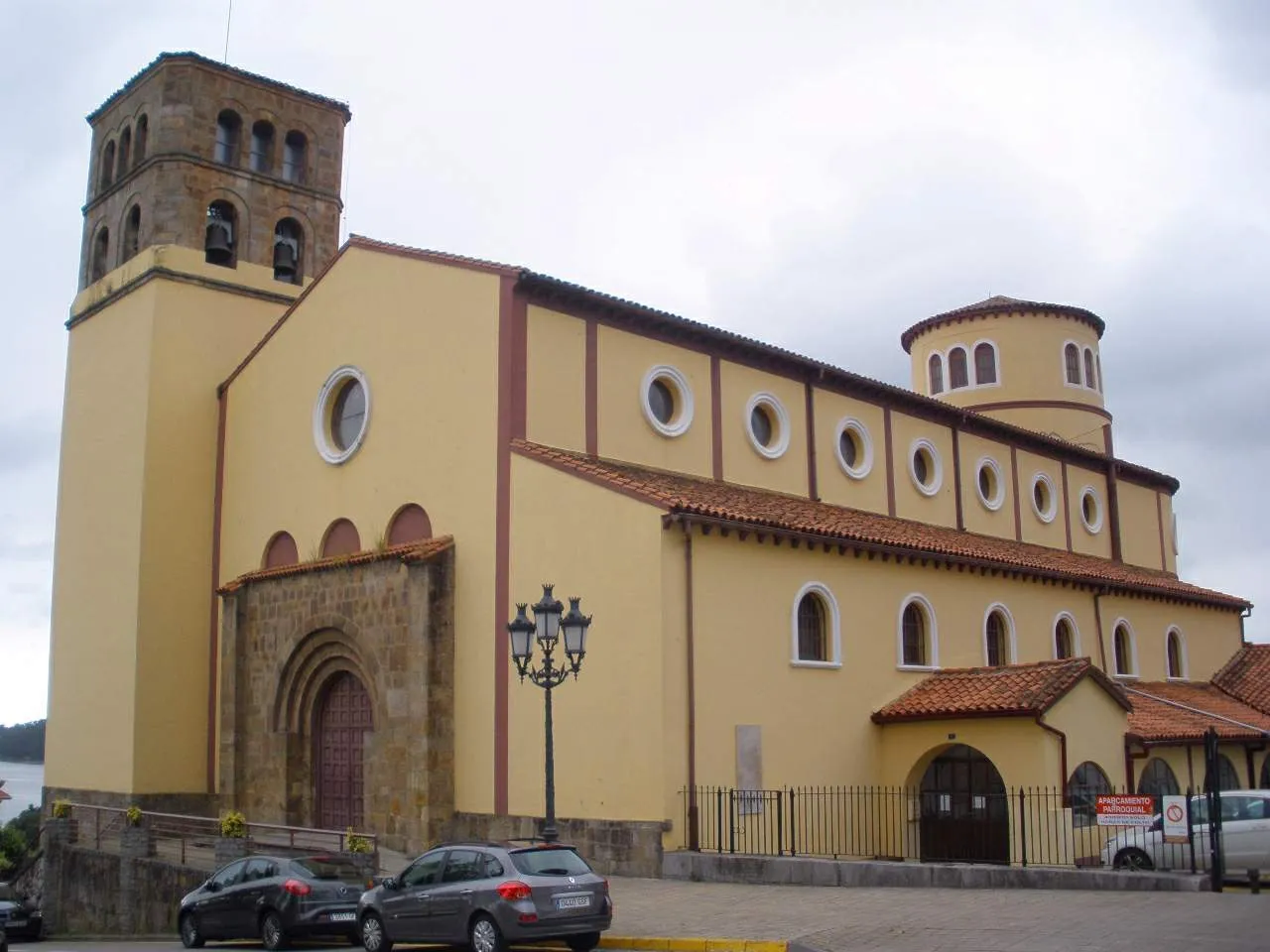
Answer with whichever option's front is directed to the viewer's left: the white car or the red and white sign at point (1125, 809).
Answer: the white car

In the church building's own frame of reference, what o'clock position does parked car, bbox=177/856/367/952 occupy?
The parked car is roughly at 11 o'clock from the church building.

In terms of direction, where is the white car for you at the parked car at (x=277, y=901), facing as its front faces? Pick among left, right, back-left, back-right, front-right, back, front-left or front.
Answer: back-right

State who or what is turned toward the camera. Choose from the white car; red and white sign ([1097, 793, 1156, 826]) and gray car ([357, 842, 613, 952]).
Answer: the red and white sign

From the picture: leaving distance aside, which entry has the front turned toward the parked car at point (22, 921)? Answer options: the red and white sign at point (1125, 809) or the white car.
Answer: the white car

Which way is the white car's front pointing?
to the viewer's left

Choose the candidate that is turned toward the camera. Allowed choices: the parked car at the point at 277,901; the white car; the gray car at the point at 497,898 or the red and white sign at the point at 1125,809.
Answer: the red and white sign

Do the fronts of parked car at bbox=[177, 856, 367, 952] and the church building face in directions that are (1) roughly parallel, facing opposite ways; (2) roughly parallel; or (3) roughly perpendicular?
roughly perpendicular

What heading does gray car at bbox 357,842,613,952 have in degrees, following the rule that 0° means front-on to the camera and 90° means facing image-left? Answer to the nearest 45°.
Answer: approximately 135°

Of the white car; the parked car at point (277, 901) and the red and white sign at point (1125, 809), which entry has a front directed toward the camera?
the red and white sign

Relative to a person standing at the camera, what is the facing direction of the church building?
facing the viewer and to the left of the viewer

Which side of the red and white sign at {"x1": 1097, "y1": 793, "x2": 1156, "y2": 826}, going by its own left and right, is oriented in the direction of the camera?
front

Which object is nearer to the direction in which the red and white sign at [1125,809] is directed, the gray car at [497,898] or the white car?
the gray car

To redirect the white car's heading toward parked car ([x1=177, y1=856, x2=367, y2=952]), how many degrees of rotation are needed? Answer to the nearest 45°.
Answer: approximately 45° to its left
